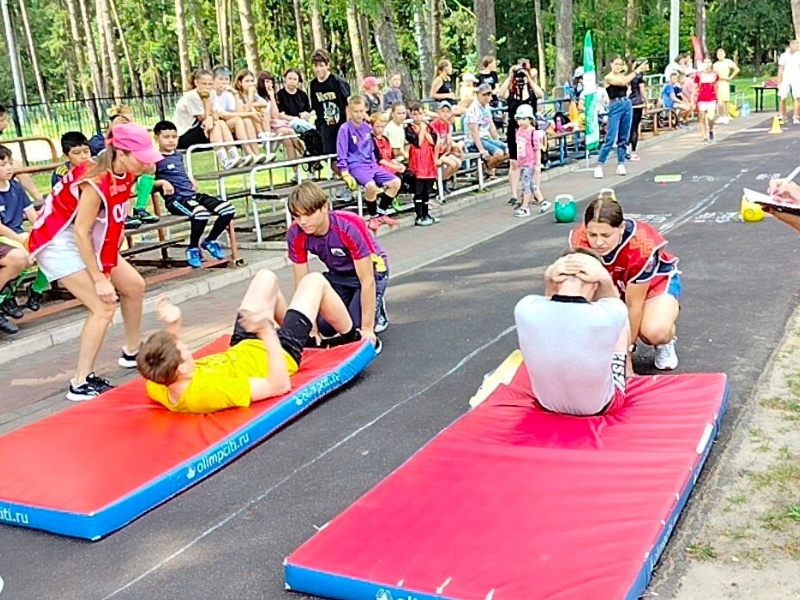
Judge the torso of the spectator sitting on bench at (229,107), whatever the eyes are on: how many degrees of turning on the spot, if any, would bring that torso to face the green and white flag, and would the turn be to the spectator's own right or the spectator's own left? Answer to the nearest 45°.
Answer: approximately 90° to the spectator's own left

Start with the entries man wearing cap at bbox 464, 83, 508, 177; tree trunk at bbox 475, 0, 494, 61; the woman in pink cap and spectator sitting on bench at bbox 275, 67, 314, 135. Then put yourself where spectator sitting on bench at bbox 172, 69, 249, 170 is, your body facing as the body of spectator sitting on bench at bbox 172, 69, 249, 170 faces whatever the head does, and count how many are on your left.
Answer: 3

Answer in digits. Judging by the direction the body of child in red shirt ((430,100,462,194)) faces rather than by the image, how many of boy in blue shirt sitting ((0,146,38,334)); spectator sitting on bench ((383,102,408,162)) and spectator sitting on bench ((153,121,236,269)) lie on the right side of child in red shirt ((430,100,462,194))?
3

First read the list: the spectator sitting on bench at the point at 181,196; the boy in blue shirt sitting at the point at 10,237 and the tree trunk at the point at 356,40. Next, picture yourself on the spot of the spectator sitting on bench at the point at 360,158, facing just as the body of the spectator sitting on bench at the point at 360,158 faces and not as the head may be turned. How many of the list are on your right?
2

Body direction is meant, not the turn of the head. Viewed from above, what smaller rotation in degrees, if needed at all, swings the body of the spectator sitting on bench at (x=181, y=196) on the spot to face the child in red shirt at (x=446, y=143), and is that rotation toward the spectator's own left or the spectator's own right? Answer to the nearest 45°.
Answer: approximately 90° to the spectator's own left

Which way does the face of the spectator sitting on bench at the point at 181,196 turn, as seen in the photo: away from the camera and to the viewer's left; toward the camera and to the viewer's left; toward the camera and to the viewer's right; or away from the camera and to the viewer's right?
toward the camera and to the viewer's right

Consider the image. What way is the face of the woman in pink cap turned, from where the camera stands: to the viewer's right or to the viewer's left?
to the viewer's right

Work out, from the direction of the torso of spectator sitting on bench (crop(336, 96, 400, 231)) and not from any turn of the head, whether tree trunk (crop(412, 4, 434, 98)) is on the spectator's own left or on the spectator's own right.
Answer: on the spectator's own left
